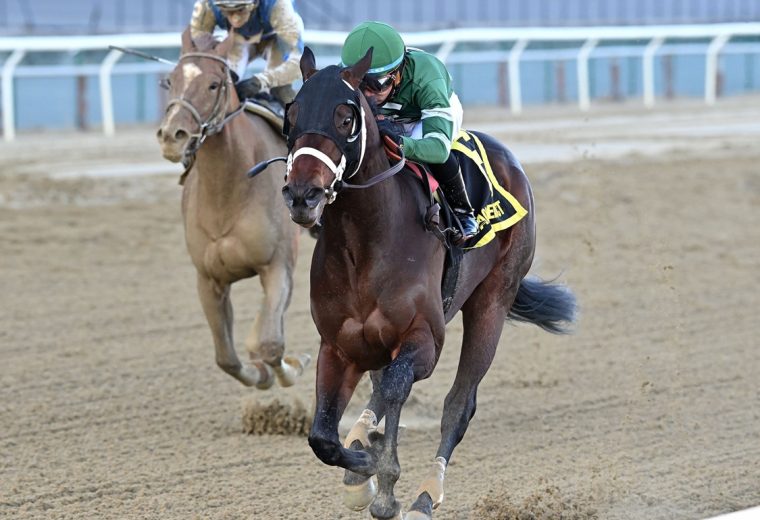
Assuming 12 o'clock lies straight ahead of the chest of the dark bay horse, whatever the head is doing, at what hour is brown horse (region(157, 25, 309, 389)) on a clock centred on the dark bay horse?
The brown horse is roughly at 4 o'clock from the dark bay horse.

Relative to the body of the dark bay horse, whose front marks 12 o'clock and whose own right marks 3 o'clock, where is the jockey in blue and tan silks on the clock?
The jockey in blue and tan silks is roughly at 4 o'clock from the dark bay horse.

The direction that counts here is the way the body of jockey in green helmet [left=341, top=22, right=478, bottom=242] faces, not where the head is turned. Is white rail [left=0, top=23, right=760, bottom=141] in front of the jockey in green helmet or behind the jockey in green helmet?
behind

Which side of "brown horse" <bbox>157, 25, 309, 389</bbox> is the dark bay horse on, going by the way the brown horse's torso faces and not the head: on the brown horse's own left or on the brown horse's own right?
on the brown horse's own left

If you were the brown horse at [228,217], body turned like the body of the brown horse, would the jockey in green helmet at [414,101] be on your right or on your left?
on your left

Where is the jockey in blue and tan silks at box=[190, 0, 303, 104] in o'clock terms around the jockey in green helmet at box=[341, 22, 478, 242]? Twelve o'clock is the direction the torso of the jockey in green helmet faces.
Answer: The jockey in blue and tan silks is roughly at 4 o'clock from the jockey in green helmet.
